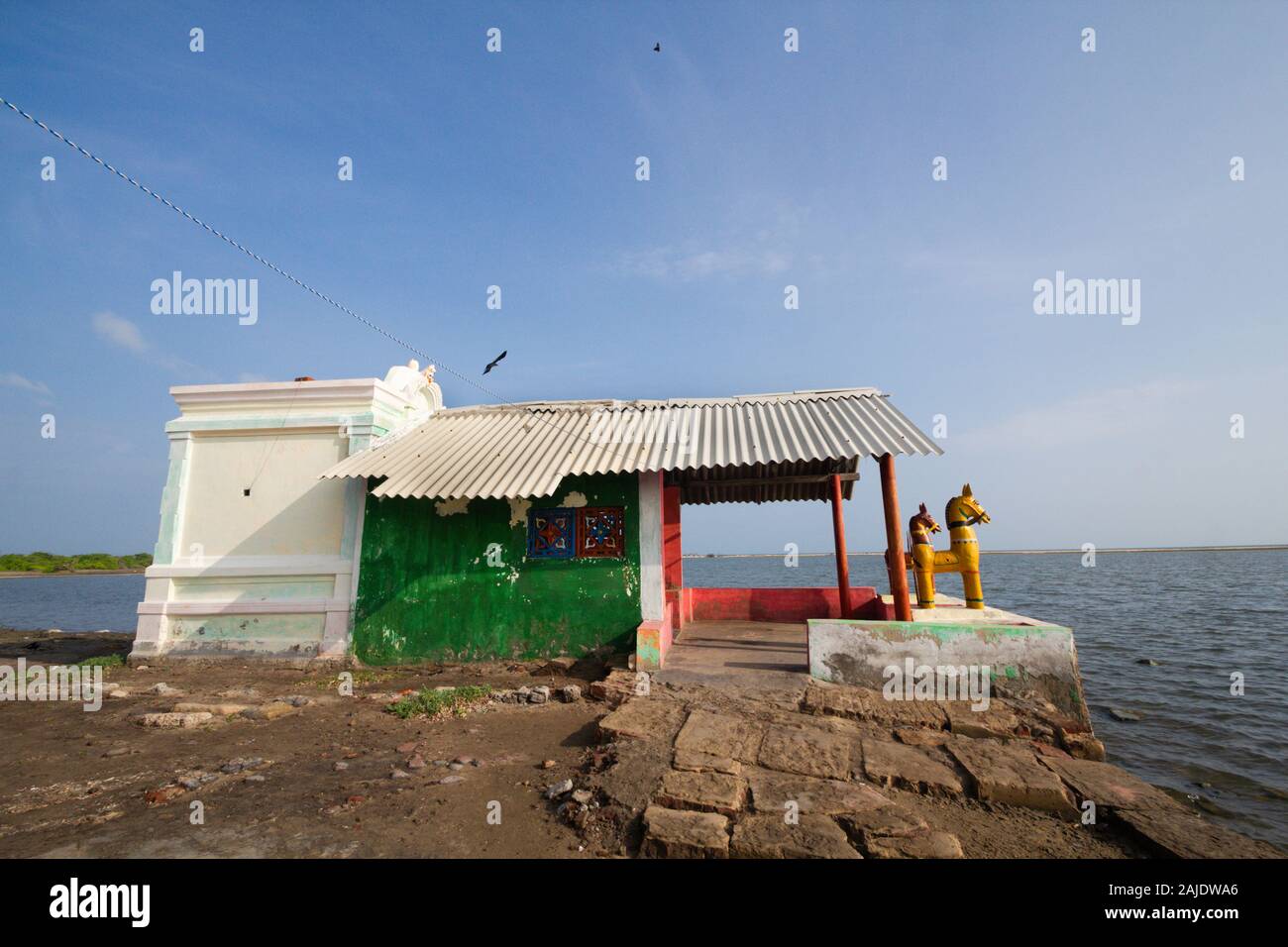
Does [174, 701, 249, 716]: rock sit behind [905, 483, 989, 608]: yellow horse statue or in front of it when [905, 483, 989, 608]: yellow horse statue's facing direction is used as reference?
behind

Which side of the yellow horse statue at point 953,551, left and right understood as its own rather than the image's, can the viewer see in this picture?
right

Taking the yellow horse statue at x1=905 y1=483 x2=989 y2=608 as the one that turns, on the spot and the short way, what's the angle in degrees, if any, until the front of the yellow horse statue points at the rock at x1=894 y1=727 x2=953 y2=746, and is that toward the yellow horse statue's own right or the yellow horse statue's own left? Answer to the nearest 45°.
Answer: approximately 90° to the yellow horse statue's own right

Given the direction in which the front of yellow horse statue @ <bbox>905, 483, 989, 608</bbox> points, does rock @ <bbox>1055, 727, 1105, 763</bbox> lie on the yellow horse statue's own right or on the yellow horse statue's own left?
on the yellow horse statue's own right

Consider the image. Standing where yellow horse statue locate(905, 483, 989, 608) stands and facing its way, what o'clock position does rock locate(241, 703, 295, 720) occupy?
The rock is roughly at 5 o'clock from the yellow horse statue.

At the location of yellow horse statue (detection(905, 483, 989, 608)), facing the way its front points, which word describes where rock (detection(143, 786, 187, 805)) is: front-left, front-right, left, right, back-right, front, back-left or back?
back-right

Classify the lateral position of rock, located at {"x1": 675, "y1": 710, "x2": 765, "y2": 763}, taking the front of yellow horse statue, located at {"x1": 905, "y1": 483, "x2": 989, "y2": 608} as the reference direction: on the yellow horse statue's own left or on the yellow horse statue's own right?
on the yellow horse statue's own right

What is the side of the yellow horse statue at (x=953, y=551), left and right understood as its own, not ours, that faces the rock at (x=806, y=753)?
right

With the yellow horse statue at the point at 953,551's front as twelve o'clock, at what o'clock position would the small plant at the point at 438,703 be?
The small plant is roughly at 5 o'clock from the yellow horse statue.
